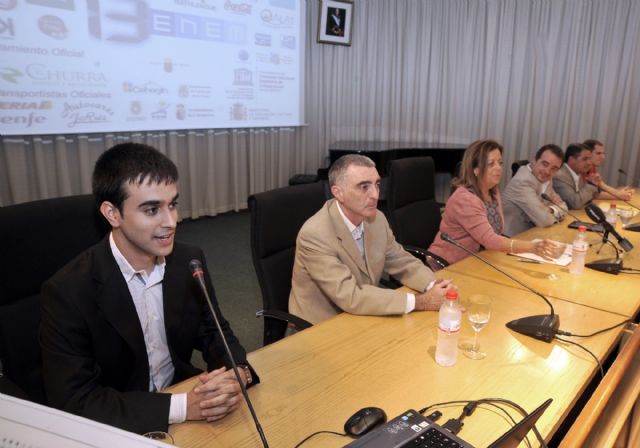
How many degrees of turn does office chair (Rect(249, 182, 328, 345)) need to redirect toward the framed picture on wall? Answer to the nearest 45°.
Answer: approximately 135° to its left

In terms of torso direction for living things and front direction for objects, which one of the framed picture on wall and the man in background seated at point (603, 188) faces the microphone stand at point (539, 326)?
the framed picture on wall
